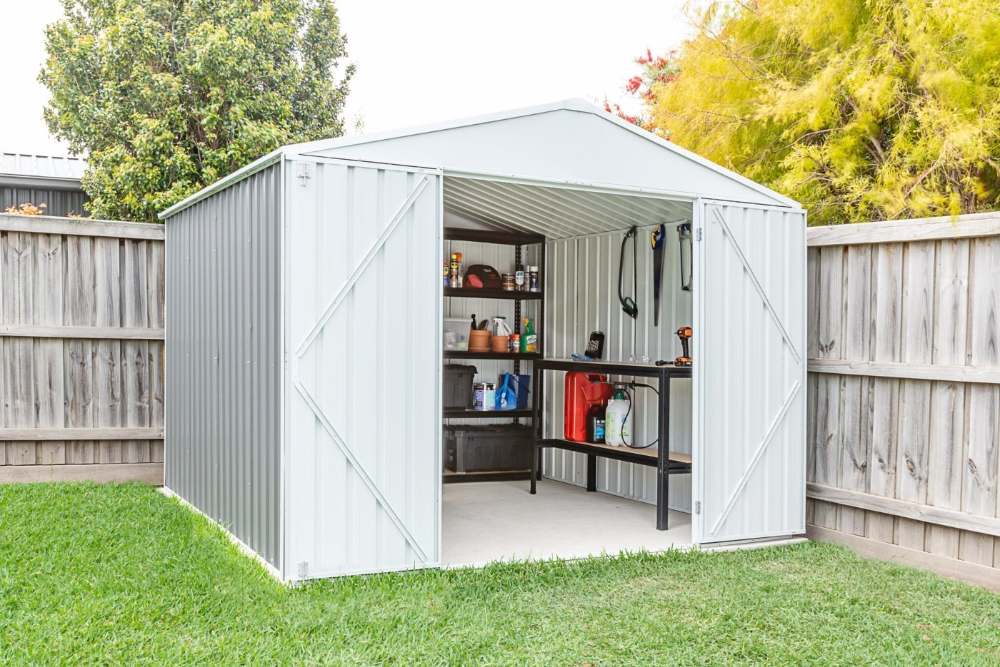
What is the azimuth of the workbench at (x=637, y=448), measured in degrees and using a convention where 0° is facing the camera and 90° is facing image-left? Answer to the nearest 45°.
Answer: approximately 45°

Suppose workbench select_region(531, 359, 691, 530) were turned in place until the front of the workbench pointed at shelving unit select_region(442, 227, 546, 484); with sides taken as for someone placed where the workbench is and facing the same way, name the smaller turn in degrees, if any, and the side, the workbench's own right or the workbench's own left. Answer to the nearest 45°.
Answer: approximately 90° to the workbench's own right

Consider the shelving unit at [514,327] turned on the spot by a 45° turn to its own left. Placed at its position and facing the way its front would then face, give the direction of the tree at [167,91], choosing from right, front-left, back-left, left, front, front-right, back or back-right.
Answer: back-left

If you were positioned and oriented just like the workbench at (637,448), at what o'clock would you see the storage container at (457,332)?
The storage container is roughly at 3 o'clock from the workbench.

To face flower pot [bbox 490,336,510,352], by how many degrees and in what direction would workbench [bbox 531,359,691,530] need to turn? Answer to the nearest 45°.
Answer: approximately 90° to its right

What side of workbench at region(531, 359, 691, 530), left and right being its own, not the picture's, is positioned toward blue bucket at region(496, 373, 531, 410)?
right

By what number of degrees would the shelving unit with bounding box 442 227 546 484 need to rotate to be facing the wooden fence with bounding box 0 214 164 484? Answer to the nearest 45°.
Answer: approximately 135° to its right
